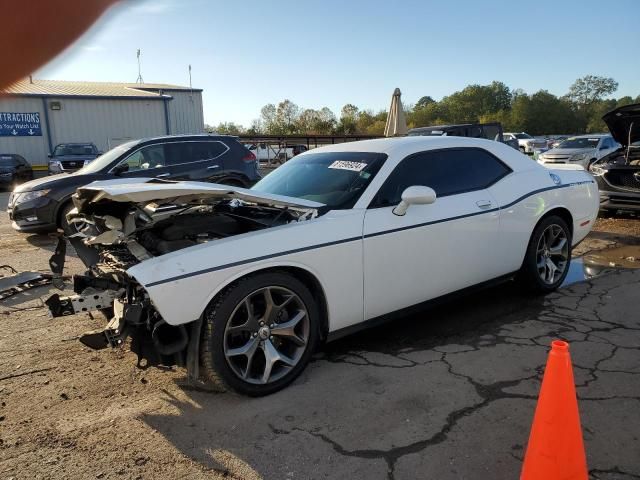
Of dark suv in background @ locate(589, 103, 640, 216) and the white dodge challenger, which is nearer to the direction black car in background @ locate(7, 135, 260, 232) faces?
the white dodge challenger

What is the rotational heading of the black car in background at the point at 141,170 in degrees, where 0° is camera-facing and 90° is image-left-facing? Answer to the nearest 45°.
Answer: approximately 45°

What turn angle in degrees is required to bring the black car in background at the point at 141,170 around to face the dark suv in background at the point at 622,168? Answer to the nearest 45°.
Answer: approximately 135° to its left

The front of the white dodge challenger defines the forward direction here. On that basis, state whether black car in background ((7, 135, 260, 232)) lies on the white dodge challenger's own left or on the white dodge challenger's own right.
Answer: on the white dodge challenger's own right

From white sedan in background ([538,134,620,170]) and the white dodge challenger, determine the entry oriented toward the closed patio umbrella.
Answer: the white sedan in background

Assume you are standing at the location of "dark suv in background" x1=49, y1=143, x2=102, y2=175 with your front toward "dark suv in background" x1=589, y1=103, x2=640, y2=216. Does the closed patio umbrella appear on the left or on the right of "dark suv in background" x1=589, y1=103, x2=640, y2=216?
left

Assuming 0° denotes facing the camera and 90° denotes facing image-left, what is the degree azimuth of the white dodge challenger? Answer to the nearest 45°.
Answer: approximately 45°

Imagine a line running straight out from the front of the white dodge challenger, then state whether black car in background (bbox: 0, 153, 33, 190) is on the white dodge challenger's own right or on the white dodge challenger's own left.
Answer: on the white dodge challenger's own right

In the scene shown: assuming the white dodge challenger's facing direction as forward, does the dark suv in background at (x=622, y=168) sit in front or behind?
behind

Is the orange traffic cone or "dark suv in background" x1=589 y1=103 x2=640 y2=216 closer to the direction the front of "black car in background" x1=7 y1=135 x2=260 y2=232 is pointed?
the orange traffic cone

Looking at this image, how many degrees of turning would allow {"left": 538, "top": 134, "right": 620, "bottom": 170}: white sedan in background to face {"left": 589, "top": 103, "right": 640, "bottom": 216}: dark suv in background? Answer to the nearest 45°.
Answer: approximately 45° to its left
